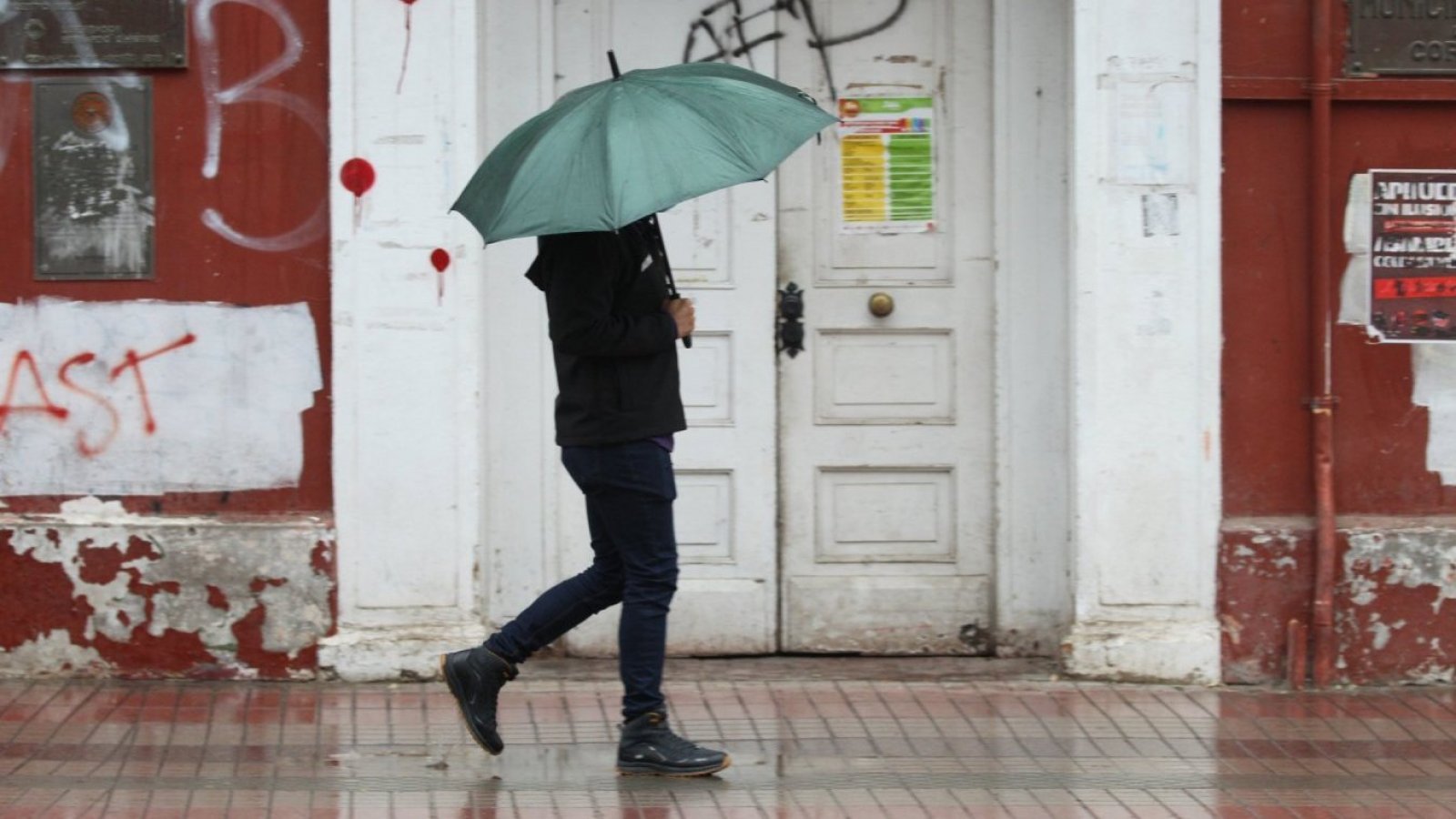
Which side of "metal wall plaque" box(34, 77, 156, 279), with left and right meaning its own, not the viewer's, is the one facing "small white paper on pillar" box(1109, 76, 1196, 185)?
left

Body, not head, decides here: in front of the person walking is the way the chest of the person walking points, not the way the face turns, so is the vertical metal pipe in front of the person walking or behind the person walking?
in front

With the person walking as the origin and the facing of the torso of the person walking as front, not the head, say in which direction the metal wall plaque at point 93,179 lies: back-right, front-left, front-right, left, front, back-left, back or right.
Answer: back-left

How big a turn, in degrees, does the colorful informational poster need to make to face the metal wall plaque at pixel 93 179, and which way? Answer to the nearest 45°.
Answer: approximately 90° to its right

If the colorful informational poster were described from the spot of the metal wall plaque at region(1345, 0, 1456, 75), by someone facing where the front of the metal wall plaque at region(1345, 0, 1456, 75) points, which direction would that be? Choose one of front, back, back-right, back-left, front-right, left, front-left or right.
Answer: right

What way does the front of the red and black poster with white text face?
toward the camera

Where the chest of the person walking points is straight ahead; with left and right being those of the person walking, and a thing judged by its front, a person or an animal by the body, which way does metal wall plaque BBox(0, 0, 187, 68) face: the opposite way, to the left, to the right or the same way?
to the right

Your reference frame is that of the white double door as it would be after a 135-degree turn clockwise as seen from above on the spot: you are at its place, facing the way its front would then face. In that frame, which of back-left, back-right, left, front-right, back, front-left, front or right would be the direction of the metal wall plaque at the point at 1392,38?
back-right

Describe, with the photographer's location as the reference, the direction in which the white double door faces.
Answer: facing the viewer

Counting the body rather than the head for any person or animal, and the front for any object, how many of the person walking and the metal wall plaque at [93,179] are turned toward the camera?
1

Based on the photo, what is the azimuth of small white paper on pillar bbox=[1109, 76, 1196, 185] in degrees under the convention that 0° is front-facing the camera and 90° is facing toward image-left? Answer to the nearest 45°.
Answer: approximately 0°

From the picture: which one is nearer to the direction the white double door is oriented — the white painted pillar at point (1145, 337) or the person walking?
the person walking

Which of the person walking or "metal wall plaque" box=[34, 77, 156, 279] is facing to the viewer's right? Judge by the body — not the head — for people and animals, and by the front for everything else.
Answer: the person walking

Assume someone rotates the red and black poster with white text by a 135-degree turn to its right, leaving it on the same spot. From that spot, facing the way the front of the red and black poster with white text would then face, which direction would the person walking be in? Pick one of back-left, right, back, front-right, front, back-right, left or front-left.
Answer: left
